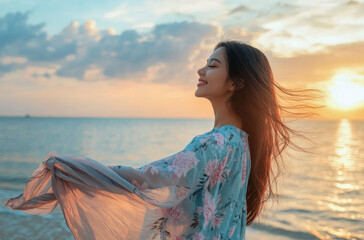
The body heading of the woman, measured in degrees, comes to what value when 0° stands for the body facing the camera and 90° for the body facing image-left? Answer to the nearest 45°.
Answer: approximately 90°
